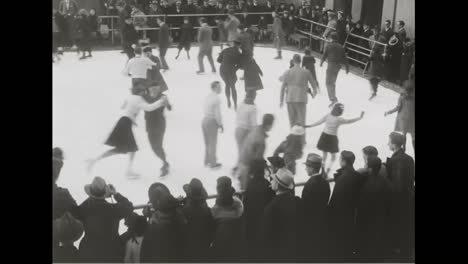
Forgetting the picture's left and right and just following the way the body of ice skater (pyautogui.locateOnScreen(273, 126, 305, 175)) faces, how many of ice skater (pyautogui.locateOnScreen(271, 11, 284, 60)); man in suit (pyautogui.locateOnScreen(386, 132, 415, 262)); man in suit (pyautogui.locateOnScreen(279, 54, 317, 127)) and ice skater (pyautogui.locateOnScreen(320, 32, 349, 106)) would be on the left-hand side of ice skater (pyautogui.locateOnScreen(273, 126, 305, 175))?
3

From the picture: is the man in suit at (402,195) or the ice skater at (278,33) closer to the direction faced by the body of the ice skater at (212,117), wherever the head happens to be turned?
the man in suit

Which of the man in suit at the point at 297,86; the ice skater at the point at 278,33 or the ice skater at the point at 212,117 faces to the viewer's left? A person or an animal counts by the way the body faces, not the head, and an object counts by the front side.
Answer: the ice skater at the point at 278,33

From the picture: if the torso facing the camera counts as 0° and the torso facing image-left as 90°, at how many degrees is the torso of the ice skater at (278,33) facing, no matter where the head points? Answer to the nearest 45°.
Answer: approximately 90°

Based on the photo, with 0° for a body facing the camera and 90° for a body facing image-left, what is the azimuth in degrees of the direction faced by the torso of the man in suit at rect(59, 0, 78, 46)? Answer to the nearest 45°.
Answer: approximately 0°

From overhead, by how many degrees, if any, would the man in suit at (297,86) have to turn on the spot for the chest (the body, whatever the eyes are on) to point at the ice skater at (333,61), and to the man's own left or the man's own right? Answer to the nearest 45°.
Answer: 0° — they already face them
